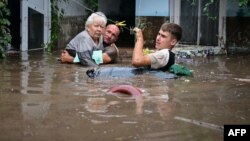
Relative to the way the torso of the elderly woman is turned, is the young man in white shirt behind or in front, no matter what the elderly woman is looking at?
in front

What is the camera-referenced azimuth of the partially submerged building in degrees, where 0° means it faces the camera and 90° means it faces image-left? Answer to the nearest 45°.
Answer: approximately 0°

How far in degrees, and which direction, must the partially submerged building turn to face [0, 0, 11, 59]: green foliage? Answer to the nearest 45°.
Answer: approximately 45° to its right

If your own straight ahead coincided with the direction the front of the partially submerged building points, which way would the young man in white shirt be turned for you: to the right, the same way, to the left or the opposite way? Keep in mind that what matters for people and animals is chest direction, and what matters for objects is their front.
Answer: to the right

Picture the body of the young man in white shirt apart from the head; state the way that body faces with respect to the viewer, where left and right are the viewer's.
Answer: facing to the left of the viewer

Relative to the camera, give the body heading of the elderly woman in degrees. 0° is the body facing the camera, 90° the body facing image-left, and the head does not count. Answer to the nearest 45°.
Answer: approximately 315°

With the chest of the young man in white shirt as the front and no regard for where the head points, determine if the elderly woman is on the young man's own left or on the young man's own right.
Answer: on the young man's own right

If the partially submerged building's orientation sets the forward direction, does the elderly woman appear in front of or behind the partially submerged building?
in front
